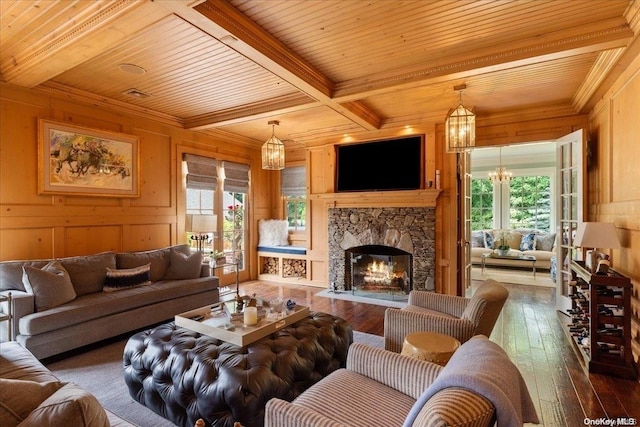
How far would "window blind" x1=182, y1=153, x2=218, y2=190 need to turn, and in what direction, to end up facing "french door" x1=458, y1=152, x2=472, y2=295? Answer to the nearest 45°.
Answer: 0° — it already faces it

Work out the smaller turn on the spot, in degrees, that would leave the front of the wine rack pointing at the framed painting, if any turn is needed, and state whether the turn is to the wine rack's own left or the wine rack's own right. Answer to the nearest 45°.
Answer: approximately 45° to the wine rack's own left

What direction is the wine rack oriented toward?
to the viewer's left

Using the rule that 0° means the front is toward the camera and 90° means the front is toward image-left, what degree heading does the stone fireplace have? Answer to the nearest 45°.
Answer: approximately 0°

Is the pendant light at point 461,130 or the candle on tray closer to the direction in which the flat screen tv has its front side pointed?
the candle on tray

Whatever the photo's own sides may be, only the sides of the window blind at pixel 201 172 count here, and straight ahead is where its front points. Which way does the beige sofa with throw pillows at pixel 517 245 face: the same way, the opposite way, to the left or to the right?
to the right

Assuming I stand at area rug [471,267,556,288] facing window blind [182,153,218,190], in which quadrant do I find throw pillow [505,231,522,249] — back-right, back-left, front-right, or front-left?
back-right

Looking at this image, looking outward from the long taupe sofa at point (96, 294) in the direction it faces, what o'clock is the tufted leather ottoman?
The tufted leather ottoman is roughly at 1 o'clock from the long taupe sofa.

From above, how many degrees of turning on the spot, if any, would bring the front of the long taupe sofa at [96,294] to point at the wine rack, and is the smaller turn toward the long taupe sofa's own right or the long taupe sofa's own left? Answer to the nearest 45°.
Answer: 0° — it already faces it

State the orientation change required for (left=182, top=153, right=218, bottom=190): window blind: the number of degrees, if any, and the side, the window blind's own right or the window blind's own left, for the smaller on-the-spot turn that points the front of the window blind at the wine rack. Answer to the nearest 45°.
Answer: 0° — it already faces it

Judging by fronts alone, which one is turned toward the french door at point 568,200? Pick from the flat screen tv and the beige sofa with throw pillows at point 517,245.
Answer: the beige sofa with throw pillows

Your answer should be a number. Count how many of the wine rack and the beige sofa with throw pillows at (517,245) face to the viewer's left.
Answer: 1

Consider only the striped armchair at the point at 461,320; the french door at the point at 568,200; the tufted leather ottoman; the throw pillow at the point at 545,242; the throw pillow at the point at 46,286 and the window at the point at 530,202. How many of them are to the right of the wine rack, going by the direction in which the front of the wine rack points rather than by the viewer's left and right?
3
